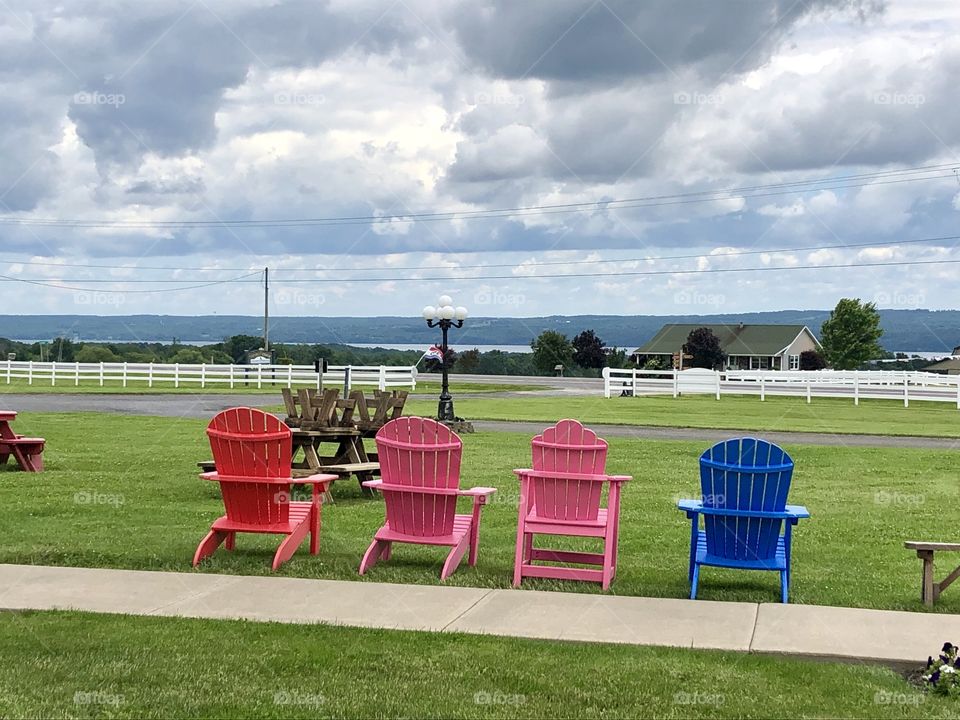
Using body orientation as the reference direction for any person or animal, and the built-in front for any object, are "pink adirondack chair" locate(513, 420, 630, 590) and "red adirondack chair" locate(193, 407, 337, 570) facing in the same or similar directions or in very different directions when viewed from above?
same or similar directions

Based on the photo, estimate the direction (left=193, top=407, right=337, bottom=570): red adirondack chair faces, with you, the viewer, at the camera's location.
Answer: facing away from the viewer and to the right of the viewer

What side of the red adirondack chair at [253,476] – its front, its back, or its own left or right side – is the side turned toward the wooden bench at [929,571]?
right

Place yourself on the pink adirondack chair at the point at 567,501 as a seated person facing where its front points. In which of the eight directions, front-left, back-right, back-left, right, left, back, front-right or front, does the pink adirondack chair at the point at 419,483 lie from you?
left

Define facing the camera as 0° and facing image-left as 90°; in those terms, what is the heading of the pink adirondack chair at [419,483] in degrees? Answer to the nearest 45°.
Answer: approximately 225°

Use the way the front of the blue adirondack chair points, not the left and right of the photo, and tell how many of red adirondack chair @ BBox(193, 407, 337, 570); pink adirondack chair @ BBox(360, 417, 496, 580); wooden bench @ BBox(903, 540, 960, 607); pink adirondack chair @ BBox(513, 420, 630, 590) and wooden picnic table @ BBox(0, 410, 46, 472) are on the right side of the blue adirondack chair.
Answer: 1

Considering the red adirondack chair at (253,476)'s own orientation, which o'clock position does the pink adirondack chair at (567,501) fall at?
The pink adirondack chair is roughly at 2 o'clock from the red adirondack chair.

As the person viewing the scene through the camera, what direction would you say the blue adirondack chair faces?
facing away from the viewer

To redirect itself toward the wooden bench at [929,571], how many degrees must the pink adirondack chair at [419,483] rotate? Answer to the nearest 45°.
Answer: approximately 45° to its right

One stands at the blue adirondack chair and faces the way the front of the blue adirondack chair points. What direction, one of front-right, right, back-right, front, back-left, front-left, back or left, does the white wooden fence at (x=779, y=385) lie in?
front

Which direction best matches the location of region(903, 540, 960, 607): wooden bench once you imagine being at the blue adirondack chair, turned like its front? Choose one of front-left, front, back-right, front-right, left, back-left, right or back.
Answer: right

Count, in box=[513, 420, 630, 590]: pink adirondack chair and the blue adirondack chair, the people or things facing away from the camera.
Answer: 2

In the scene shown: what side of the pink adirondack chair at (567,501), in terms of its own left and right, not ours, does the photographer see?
back

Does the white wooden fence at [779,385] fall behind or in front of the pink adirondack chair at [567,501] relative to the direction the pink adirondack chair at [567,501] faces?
in front

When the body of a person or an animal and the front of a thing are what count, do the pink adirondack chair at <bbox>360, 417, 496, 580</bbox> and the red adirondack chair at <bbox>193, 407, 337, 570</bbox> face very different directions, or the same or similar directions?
same or similar directions

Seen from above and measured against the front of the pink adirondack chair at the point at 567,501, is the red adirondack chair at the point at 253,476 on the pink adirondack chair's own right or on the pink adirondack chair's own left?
on the pink adirondack chair's own left
